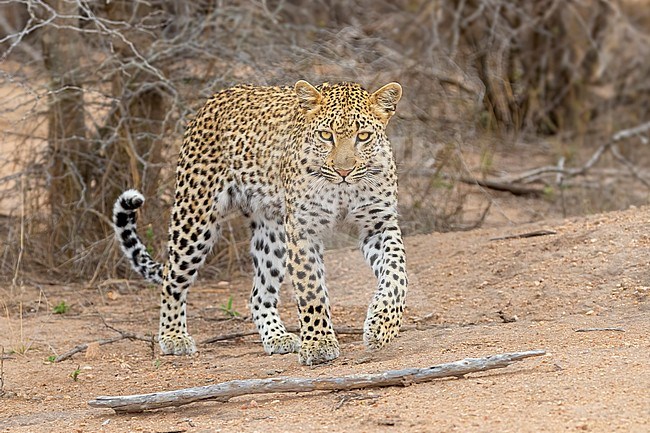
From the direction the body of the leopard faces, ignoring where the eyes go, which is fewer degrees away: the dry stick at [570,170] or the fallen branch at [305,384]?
the fallen branch

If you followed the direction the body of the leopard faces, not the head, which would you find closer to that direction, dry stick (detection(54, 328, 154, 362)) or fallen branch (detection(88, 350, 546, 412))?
the fallen branch

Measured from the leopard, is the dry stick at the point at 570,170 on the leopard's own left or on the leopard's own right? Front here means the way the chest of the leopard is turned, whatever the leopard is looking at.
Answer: on the leopard's own left

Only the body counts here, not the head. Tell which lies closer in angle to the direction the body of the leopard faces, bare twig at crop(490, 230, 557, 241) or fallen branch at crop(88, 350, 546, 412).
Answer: the fallen branch

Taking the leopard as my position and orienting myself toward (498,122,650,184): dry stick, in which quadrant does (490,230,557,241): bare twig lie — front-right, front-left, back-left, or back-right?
front-right

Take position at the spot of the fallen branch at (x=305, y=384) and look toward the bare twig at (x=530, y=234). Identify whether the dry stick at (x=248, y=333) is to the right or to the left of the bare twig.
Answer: left

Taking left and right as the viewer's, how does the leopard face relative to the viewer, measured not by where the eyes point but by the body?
facing the viewer and to the right of the viewer

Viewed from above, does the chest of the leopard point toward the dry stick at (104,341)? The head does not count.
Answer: no

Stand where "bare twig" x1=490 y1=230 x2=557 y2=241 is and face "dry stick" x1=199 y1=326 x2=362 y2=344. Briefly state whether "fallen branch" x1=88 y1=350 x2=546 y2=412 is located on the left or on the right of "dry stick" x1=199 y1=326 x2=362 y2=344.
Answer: left

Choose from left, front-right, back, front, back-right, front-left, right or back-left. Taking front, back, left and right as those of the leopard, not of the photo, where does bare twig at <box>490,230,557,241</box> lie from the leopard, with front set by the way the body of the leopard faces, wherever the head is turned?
left
